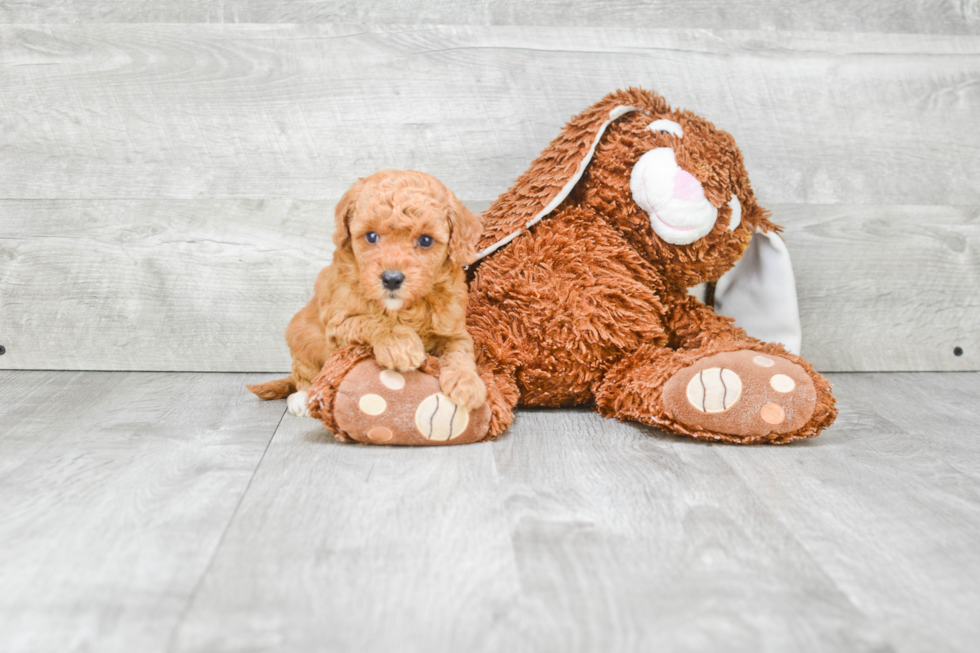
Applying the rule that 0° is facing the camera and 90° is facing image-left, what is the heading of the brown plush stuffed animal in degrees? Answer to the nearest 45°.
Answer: approximately 0°
